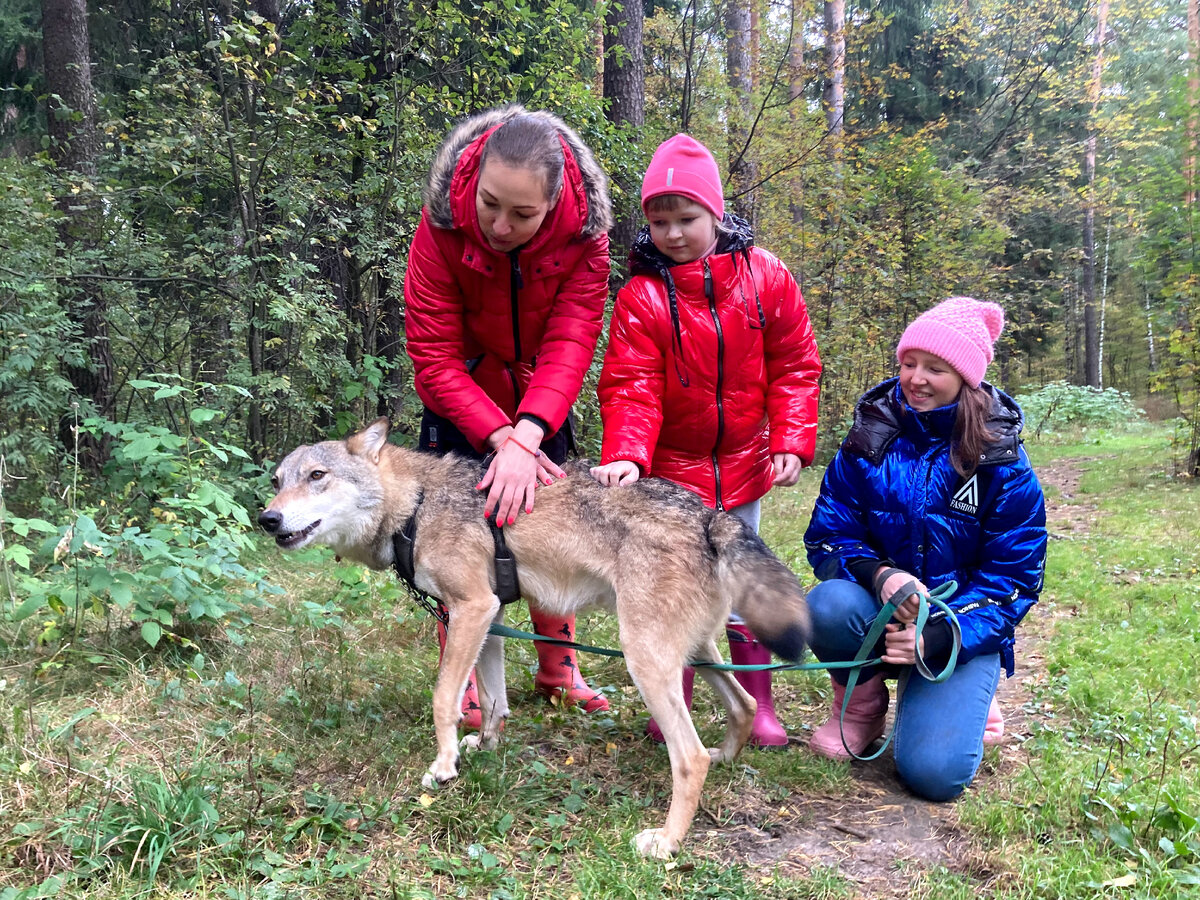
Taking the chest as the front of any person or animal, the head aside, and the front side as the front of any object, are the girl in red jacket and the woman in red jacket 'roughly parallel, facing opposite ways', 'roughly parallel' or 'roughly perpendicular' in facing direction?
roughly parallel

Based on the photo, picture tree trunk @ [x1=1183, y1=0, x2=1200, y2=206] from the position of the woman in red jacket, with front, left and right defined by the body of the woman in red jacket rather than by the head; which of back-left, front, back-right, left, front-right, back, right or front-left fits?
back-left

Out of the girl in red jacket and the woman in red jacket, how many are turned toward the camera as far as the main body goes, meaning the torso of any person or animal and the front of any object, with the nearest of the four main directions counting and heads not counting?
2

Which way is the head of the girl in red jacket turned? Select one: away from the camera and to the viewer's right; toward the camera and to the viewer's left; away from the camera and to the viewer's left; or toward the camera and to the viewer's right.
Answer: toward the camera and to the viewer's left

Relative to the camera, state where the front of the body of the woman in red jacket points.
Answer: toward the camera

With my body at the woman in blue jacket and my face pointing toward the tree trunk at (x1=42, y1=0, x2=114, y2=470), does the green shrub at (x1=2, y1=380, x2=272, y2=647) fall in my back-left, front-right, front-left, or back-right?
front-left

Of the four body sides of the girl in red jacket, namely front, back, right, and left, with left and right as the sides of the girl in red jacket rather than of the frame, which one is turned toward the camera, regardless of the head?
front

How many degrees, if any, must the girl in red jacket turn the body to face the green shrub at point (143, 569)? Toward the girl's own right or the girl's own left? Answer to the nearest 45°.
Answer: approximately 90° to the girl's own right

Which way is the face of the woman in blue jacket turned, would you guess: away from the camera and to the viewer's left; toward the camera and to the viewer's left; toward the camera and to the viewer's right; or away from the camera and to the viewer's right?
toward the camera and to the viewer's left

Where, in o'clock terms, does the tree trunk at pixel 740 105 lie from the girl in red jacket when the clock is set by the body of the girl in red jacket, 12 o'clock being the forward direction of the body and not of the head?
The tree trunk is roughly at 6 o'clock from the girl in red jacket.

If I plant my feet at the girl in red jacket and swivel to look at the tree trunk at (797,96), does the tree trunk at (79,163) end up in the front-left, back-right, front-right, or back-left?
front-left

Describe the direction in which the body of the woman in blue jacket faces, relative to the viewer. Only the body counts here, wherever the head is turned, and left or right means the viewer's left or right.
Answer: facing the viewer and to the left of the viewer
